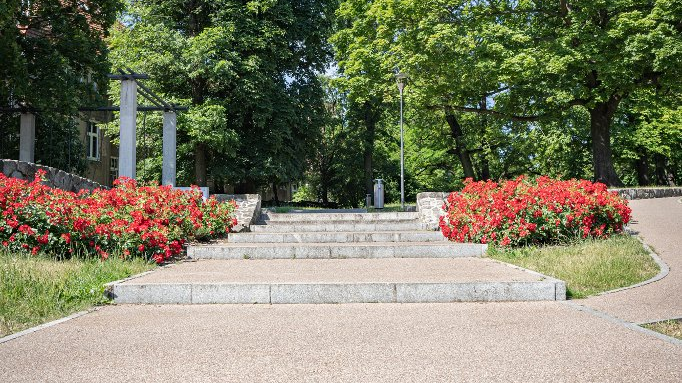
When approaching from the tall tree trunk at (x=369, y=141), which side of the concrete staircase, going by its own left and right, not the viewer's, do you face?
back

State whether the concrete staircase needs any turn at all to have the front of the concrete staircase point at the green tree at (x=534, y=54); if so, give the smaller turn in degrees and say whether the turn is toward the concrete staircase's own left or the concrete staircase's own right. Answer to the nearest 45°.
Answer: approximately 135° to the concrete staircase's own left

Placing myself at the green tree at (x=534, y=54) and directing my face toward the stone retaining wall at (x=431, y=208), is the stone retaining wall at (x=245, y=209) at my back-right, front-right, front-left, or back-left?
front-right

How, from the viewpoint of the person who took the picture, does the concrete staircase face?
facing the viewer

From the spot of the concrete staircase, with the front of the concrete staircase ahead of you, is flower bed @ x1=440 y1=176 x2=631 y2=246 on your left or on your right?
on your left

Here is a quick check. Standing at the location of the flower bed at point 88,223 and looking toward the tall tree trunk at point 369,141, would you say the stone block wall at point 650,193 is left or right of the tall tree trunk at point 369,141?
right

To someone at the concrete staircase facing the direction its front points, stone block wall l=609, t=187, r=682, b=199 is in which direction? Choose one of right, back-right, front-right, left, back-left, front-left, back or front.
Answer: back-left

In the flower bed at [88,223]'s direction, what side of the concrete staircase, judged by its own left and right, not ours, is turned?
right

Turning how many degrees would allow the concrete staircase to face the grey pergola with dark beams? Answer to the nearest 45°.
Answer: approximately 135° to its right

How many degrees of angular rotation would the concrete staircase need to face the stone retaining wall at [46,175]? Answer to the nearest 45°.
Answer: approximately 135° to its right
